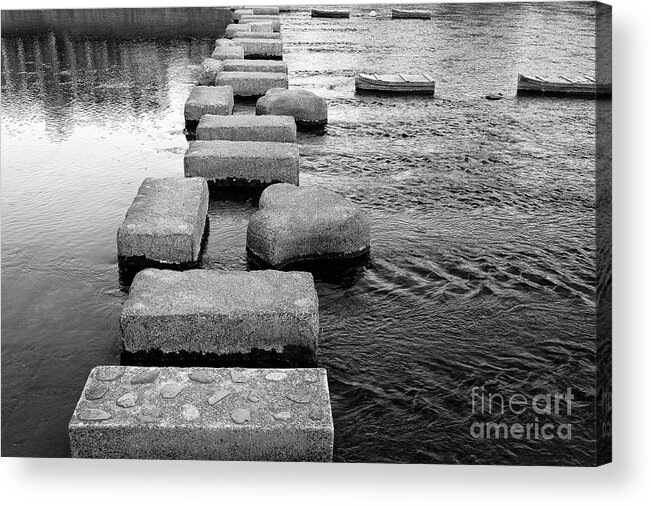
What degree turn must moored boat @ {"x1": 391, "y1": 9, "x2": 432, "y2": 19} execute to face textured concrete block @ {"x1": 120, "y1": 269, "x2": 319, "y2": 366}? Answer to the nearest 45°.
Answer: approximately 90° to its left

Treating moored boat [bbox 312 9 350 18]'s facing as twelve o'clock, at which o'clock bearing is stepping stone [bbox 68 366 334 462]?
The stepping stone is roughly at 9 o'clock from the moored boat.

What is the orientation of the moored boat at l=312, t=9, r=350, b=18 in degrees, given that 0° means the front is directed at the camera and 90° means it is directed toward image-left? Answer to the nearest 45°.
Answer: approximately 90°

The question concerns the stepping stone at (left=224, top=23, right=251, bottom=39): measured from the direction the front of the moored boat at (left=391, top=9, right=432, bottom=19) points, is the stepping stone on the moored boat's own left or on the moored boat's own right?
on the moored boat's own left

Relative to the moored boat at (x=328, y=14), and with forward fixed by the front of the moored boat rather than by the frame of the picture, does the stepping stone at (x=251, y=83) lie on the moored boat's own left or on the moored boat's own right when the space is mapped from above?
on the moored boat's own left

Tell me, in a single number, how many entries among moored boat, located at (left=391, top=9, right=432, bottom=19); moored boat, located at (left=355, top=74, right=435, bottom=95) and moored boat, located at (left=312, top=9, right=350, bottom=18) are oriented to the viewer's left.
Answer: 3

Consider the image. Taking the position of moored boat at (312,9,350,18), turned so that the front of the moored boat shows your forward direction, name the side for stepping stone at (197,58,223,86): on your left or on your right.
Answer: on your left

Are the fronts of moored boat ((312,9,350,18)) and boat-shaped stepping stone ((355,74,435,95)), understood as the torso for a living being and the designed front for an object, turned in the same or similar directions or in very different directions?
same or similar directions

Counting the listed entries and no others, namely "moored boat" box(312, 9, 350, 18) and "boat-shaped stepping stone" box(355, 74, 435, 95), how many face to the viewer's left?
2

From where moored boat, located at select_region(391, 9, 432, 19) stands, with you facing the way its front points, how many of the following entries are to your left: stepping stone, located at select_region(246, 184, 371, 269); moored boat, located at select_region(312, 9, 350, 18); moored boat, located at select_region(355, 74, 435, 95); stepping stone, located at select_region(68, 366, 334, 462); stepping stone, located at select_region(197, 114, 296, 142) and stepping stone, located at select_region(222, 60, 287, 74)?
5

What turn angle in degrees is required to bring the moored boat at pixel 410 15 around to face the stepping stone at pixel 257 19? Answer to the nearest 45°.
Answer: approximately 45° to its left

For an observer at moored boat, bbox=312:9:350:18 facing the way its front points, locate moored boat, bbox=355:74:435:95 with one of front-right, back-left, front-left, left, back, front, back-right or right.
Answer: left

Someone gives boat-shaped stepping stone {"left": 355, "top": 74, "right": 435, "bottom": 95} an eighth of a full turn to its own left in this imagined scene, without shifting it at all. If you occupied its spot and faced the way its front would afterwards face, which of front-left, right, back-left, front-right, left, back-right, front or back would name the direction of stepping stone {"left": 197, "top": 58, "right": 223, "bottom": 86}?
front-right

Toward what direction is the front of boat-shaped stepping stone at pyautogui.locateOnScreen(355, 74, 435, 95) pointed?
to the viewer's left

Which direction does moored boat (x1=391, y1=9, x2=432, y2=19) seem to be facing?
to the viewer's left

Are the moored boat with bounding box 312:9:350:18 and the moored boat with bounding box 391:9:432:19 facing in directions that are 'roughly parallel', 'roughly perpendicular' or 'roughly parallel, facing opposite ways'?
roughly parallel

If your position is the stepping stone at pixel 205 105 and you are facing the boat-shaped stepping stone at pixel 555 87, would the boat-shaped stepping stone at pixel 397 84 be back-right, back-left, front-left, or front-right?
front-left

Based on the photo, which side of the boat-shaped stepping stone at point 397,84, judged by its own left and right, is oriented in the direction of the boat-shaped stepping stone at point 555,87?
back
